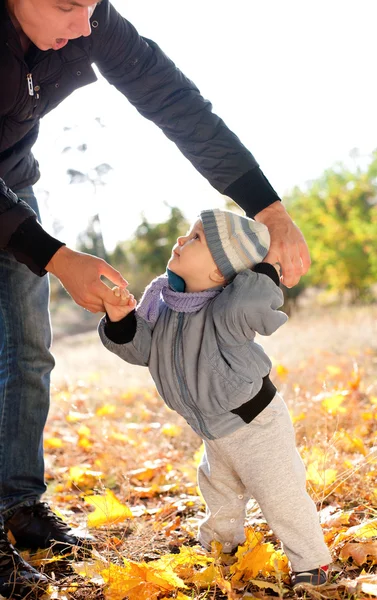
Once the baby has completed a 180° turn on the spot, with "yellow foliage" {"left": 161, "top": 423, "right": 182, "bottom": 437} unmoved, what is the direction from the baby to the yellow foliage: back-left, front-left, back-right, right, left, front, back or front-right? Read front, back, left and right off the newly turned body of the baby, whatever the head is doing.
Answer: front-left

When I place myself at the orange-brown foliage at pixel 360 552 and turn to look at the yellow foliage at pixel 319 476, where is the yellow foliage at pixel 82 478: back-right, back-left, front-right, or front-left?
front-left

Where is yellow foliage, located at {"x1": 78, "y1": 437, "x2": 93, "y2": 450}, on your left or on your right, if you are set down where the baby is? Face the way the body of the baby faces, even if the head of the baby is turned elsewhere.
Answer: on your right

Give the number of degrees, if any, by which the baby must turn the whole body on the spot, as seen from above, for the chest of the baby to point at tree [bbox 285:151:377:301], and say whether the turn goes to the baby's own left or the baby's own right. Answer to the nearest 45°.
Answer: approximately 135° to the baby's own right

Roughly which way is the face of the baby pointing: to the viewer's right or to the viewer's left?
to the viewer's left

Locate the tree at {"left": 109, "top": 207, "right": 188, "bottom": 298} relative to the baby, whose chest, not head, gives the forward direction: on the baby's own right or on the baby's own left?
on the baby's own right

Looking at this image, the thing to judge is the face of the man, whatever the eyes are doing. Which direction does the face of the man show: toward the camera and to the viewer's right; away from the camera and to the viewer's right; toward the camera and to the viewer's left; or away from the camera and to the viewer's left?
toward the camera and to the viewer's right

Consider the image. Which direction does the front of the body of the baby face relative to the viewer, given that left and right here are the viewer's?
facing the viewer and to the left of the viewer
